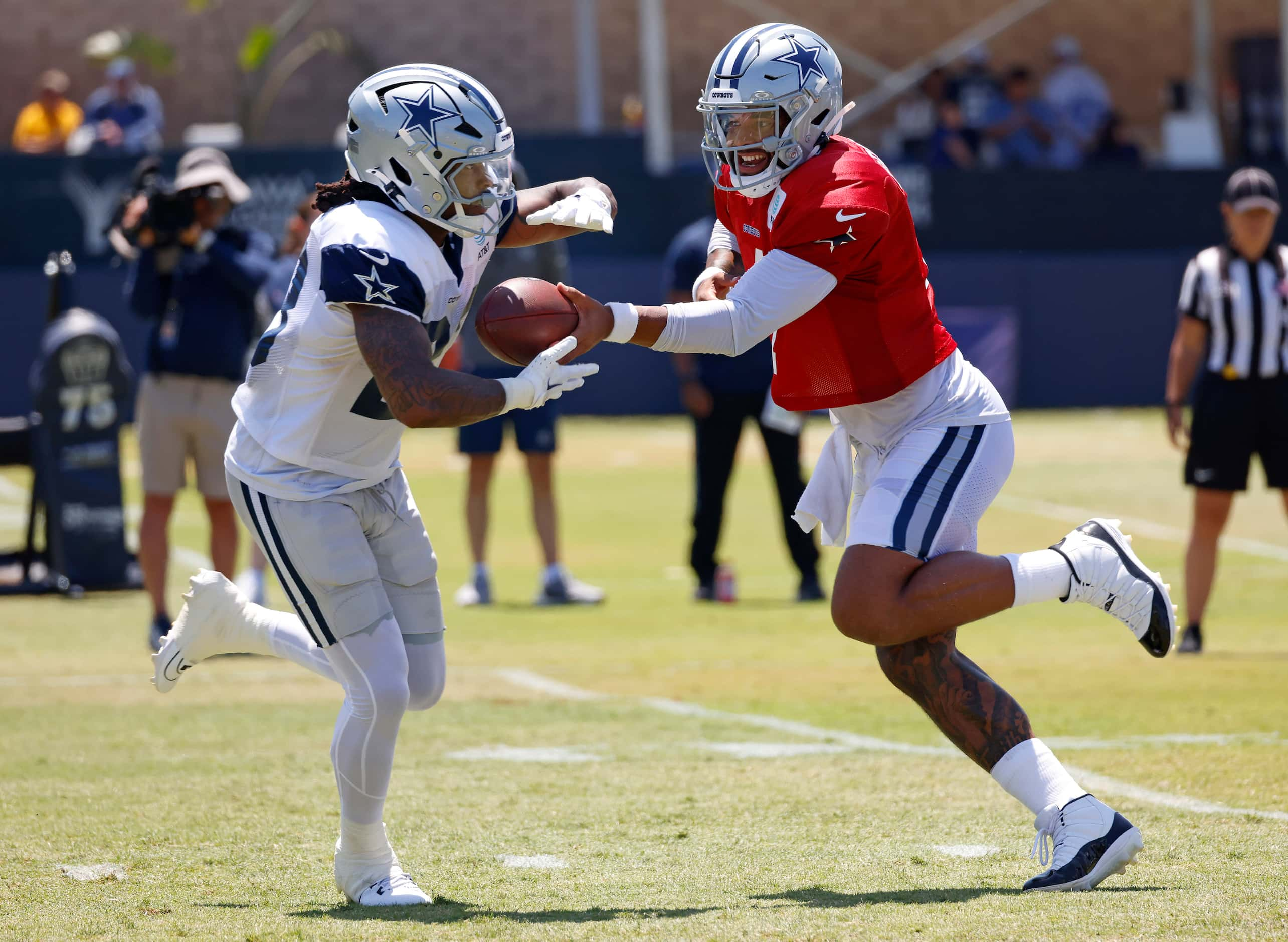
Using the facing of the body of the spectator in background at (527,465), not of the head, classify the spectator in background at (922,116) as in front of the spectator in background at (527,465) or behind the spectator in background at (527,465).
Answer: behind

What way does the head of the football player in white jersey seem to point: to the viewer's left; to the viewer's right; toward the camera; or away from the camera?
to the viewer's right

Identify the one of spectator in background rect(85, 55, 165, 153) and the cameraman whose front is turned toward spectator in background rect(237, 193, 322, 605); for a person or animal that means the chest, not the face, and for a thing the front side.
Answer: spectator in background rect(85, 55, 165, 153)

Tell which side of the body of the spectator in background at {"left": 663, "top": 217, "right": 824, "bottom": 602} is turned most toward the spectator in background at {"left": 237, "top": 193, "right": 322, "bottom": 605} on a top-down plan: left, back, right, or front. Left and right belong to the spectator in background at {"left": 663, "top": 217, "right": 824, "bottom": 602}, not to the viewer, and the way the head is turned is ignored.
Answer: right

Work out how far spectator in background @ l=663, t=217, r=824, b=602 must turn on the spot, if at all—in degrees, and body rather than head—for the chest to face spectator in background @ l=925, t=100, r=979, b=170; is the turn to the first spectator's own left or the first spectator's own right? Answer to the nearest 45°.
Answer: approximately 180°

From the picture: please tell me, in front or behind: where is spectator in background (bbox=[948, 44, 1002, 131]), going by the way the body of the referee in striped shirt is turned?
behind

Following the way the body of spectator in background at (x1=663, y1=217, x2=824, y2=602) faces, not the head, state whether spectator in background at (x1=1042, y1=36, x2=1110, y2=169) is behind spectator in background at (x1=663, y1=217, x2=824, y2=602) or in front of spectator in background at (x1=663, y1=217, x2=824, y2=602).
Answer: behind

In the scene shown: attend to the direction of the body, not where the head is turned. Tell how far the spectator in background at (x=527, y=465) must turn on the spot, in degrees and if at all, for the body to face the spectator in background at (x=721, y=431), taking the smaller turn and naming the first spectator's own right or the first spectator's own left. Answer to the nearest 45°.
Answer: approximately 90° to the first spectator's own left
